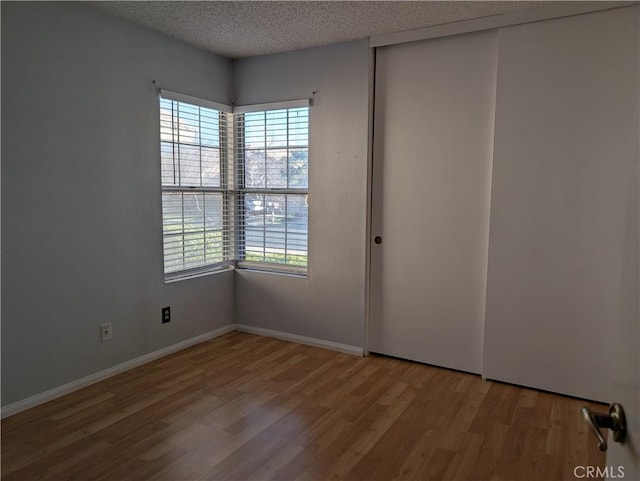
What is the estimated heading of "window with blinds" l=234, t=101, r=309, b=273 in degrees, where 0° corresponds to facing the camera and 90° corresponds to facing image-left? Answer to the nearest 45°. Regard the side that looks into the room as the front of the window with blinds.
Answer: approximately 45°

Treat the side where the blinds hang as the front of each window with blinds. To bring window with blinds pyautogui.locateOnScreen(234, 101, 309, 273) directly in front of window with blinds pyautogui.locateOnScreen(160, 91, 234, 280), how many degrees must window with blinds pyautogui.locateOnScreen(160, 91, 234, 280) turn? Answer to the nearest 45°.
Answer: approximately 45° to its left

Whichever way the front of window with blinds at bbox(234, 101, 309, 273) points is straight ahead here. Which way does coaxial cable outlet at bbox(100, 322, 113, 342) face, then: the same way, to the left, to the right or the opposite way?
to the left

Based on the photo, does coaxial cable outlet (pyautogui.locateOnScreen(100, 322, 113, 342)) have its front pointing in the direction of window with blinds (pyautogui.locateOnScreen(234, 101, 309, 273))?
no

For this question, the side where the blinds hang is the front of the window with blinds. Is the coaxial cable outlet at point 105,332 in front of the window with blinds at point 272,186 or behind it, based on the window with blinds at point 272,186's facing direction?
in front

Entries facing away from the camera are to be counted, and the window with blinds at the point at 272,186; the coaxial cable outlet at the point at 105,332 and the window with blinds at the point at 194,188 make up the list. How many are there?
0

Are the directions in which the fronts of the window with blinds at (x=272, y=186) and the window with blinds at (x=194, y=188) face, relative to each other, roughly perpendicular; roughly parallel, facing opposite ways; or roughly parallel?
roughly perpendicular

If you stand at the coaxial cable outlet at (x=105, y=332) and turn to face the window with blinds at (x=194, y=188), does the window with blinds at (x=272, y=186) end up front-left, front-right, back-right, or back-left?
front-right

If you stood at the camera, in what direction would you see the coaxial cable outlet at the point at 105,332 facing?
facing the viewer and to the right of the viewer

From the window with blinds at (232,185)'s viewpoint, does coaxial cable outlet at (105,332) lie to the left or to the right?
on its right

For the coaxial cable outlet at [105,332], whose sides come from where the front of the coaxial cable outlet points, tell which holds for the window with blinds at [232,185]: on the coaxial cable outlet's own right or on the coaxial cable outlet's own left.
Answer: on the coaxial cable outlet's own left

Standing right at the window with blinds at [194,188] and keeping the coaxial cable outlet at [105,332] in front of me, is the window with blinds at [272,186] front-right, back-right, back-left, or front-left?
back-left
